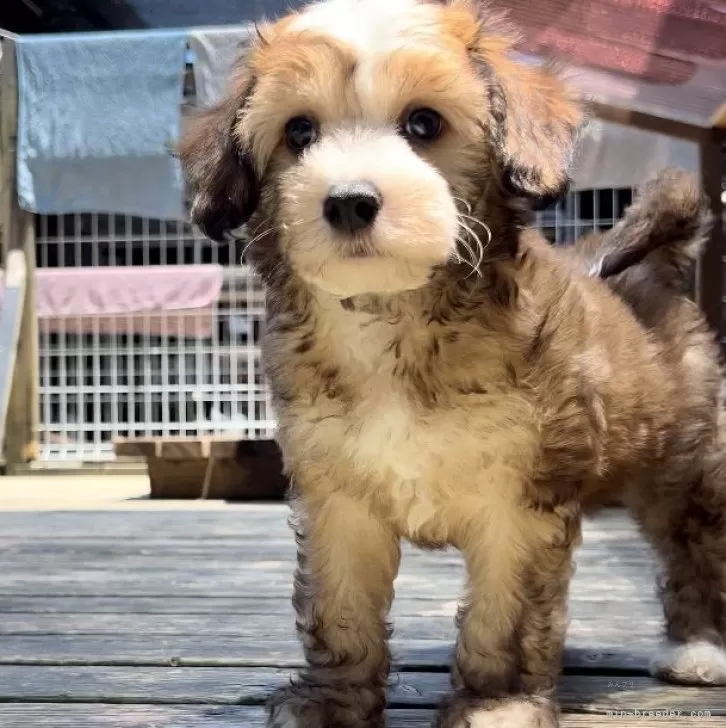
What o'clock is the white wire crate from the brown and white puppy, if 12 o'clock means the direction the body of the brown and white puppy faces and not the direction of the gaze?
The white wire crate is roughly at 4 o'clock from the brown and white puppy.

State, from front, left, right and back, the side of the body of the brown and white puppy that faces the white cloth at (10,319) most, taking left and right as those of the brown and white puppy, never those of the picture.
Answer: right

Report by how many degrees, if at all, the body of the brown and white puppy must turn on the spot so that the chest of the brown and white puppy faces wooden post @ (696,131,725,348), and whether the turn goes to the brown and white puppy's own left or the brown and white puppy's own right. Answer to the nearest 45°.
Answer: approximately 180°

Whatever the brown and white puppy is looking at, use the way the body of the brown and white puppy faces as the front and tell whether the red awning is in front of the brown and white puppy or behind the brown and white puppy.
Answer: behind

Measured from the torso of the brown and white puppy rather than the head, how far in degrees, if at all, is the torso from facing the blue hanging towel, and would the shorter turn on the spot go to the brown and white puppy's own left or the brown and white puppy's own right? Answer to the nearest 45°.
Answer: approximately 90° to the brown and white puppy's own right

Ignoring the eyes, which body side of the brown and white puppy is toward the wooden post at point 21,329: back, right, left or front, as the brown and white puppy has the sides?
right

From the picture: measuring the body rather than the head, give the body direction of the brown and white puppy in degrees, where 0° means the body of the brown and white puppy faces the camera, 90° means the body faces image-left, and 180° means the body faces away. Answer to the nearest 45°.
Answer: approximately 45°
